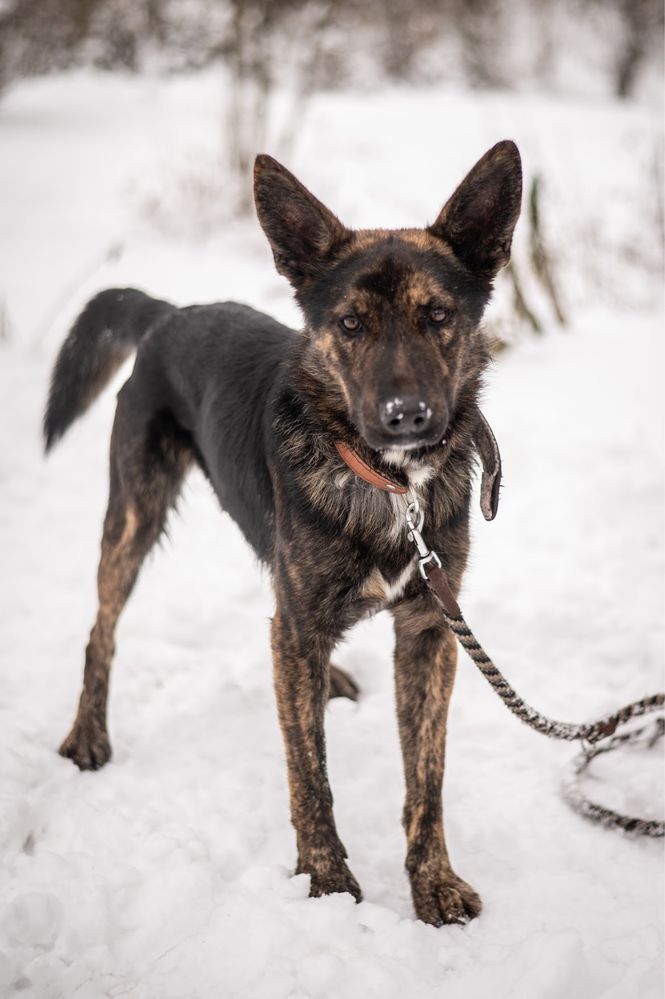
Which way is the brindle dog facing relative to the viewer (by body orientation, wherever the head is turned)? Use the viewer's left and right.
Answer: facing the viewer and to the right of the viewer
